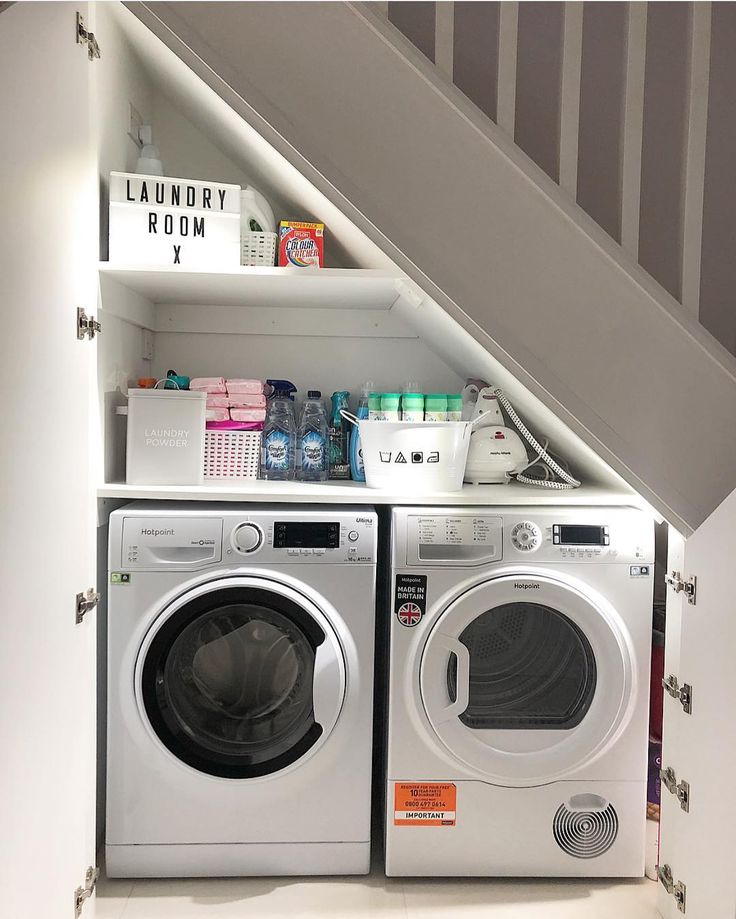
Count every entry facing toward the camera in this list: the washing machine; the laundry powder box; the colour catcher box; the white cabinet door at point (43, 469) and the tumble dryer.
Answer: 4

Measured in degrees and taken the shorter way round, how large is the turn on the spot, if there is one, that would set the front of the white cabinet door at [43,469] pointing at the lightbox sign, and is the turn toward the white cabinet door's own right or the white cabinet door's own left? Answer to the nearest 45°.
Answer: approximately 90° to the white cabinet door's own right

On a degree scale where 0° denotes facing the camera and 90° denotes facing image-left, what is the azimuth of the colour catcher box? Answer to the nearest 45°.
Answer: approximately 0°

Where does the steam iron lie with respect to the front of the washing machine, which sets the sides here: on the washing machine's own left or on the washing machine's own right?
on the washing machine's own left

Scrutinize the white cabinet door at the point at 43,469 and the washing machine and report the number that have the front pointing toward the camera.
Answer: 1

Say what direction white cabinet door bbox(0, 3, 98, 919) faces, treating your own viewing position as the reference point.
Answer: facing away from the viewer and to the left of the viewer

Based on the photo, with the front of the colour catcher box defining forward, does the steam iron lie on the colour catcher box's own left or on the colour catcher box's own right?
on the colour catcher box's own left
